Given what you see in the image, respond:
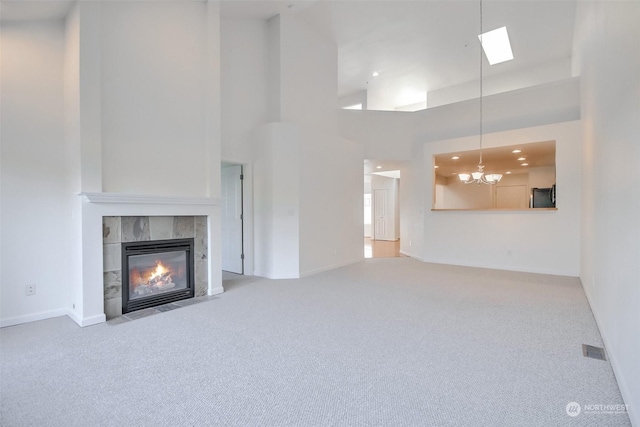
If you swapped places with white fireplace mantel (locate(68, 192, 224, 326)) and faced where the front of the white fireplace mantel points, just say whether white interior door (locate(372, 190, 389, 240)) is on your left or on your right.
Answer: on your left

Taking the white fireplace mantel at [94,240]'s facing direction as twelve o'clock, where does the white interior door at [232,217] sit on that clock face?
The white interior door is roughly at 9 o'clock from the white fireplace mantel.

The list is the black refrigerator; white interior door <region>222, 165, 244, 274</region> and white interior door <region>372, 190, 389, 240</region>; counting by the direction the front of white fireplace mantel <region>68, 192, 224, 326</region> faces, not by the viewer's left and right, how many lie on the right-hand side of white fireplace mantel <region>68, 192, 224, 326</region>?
0

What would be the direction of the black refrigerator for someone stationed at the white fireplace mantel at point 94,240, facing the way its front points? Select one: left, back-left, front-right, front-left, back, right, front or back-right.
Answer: front-left

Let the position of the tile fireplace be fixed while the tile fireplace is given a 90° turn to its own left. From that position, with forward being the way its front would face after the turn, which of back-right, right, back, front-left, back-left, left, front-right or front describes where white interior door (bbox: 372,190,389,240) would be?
front

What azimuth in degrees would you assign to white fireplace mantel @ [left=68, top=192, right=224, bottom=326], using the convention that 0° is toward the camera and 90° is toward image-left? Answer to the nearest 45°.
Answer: approximately 315°
